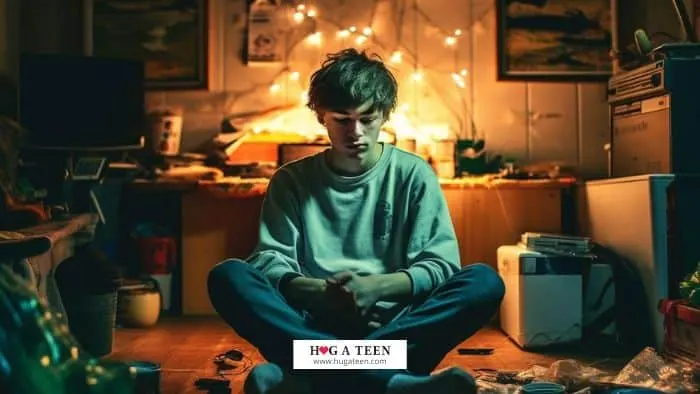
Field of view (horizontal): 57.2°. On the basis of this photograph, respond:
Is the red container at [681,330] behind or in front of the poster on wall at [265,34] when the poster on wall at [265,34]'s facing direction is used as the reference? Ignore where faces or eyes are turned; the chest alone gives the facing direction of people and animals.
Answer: in front

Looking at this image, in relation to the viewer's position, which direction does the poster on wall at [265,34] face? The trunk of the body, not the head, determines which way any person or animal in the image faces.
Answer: facing the viewer

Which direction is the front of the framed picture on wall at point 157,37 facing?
toward the camera

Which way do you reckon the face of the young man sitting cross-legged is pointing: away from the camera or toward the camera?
toward the camera

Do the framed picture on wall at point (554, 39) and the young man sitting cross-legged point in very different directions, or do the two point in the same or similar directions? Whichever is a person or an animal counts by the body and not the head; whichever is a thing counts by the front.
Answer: same or similar directions

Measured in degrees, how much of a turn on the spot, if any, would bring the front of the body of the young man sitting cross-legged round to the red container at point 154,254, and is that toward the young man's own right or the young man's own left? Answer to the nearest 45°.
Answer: approximately 135° to the young man's own right

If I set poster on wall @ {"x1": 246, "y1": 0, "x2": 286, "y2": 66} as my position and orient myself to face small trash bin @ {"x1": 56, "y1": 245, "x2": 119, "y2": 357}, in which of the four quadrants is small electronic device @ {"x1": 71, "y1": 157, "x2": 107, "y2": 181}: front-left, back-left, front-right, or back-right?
front-right

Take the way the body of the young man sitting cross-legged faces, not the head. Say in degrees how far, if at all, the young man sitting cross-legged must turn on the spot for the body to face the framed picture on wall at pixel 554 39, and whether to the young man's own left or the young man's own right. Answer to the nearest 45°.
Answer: approximately 135° to the young man's own left

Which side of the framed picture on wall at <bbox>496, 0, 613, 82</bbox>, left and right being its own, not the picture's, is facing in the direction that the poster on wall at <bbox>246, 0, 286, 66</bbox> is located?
right

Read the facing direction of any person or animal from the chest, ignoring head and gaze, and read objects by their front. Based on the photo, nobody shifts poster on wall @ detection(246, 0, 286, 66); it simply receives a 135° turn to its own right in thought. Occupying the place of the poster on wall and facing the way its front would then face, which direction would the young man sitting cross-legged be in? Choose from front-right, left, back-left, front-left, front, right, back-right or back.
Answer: back-left

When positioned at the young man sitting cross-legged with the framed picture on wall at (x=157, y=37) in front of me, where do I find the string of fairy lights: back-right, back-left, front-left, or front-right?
front-right
